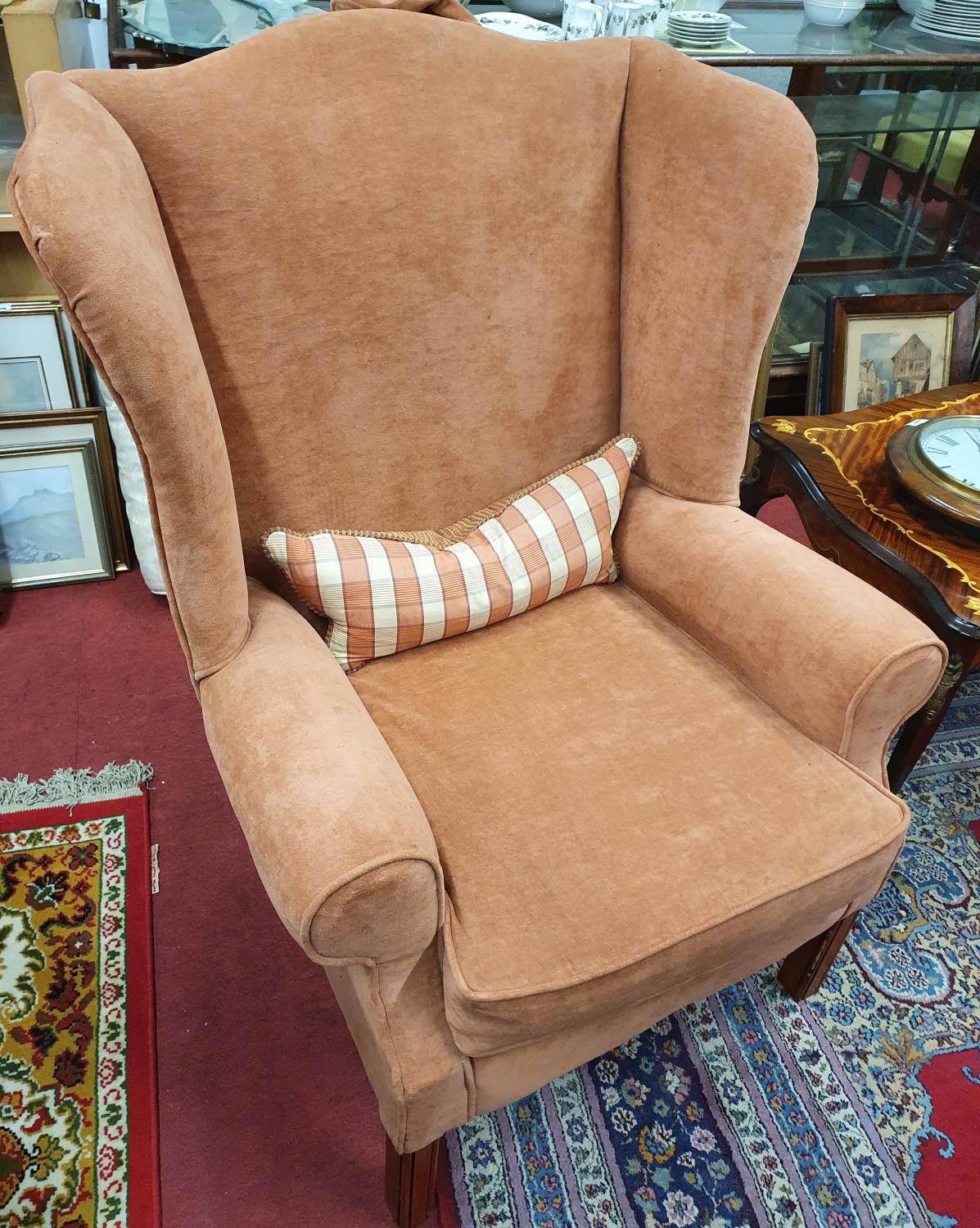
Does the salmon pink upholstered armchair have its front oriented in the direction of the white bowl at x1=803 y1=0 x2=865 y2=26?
no

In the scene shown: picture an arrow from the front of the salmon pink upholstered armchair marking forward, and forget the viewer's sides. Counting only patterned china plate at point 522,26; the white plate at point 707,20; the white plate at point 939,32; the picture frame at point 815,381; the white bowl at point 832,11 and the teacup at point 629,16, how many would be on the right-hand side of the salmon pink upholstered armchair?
0

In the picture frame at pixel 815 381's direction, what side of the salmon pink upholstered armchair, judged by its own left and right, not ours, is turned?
left

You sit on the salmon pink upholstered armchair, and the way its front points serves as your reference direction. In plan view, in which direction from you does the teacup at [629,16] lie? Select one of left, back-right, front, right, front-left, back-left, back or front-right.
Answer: back-left

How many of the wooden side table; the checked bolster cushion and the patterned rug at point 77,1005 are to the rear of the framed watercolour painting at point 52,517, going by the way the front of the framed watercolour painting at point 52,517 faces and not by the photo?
0

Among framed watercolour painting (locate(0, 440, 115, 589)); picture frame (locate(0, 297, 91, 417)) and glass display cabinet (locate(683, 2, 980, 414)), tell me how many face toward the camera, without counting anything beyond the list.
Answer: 3

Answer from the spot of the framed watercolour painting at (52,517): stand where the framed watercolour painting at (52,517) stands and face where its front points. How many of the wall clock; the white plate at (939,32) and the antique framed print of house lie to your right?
0

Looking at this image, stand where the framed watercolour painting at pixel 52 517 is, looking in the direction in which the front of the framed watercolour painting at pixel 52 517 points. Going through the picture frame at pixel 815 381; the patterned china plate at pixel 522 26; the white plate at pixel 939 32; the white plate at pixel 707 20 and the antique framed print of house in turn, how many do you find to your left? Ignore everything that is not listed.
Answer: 5

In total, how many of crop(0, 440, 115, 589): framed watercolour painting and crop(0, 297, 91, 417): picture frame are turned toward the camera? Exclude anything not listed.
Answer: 2

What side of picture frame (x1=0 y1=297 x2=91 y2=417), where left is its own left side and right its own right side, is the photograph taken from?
front

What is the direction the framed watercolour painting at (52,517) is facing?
toward the camera

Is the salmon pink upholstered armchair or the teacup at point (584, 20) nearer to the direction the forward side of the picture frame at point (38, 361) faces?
the salmon pink upholstered armchair

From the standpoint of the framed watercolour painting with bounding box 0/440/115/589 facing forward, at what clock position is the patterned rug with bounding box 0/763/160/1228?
The patterned rug is roughly at 12 o'clock from the framed watercolour painting.

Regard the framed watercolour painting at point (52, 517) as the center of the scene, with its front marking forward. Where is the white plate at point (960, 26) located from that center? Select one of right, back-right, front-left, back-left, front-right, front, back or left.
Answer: left

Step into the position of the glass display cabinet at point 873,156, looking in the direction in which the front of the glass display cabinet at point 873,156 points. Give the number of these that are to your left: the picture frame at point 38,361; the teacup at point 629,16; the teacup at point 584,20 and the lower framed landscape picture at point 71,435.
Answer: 0

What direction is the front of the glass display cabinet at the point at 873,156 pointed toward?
toward the camera

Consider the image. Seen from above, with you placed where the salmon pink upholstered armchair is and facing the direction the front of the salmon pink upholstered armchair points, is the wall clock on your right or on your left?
on your left

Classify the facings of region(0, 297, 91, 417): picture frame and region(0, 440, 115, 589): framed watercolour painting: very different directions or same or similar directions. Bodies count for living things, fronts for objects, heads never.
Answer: same or similar directions

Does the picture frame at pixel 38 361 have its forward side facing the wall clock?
no

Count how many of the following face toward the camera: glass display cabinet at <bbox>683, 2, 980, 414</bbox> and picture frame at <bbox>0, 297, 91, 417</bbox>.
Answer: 2
